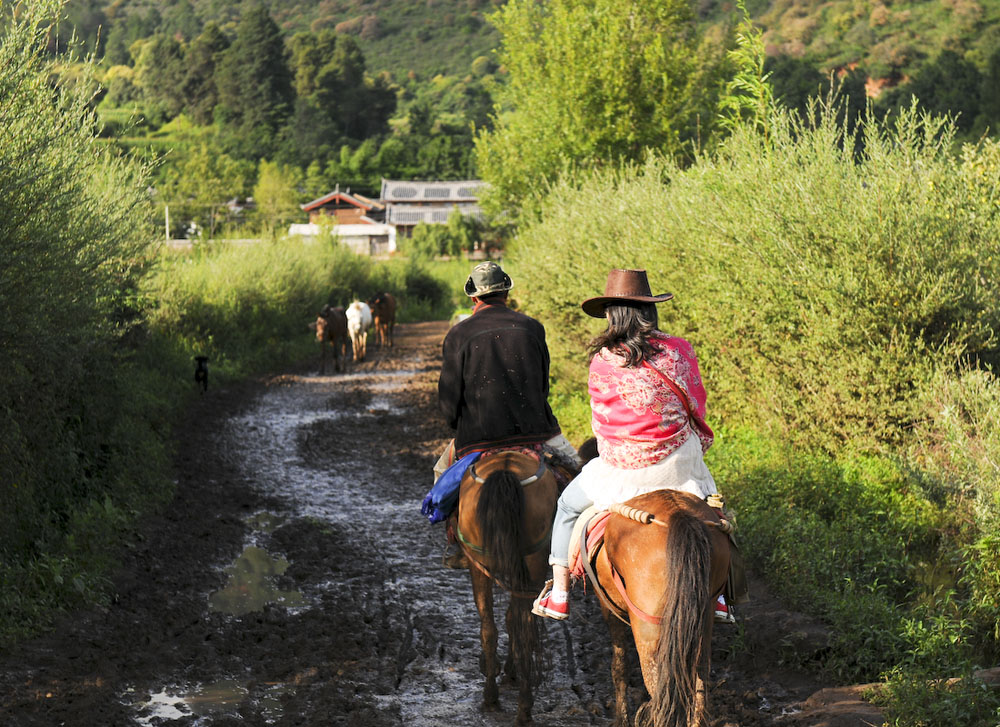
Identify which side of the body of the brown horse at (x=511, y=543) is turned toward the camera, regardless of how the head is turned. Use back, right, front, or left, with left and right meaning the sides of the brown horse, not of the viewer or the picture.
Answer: back

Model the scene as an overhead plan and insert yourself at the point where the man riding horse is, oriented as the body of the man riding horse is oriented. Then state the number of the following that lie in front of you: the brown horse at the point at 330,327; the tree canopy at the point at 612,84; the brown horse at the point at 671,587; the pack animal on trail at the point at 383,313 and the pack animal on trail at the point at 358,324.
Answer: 4

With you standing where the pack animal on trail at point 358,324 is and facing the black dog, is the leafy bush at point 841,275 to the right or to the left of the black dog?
left

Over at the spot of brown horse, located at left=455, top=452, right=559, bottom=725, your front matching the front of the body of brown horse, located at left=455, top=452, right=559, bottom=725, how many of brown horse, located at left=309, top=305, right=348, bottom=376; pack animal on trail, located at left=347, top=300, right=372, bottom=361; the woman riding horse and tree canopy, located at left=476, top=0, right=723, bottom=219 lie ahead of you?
3

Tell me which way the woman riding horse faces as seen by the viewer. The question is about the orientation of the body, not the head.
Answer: away from the camera

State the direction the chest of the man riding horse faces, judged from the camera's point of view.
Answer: away from the camera

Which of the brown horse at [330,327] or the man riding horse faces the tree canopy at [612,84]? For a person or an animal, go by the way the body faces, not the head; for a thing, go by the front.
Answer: the man riding horse

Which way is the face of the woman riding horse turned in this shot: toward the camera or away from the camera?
away from the camera

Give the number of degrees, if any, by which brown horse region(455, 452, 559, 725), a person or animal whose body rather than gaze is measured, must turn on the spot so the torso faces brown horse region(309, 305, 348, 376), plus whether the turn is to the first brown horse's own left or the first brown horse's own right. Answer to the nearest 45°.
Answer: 0° — it already faces it

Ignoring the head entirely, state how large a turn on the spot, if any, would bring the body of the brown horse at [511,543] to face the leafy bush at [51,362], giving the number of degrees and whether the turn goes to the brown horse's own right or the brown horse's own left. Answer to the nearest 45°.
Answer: approximately 45° to the brown horse's own left
